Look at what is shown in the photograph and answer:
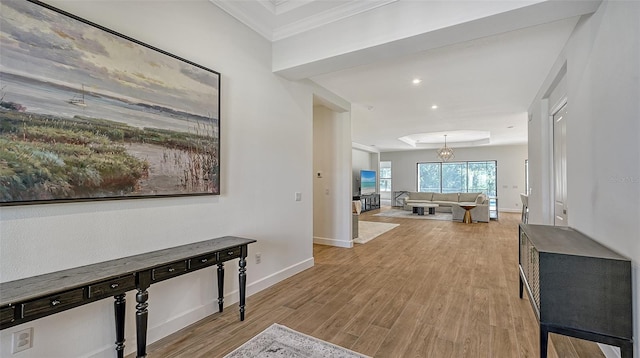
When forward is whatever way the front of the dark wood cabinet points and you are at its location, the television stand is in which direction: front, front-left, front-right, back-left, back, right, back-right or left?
front-right

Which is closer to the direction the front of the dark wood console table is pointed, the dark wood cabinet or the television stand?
the dark wood cabinet

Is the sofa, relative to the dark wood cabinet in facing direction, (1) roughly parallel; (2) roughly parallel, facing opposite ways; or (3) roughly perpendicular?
roughly perpendicular

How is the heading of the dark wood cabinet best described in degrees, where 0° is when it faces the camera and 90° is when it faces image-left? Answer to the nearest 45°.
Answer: approximately 90°

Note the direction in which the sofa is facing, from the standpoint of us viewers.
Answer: facing the viewer

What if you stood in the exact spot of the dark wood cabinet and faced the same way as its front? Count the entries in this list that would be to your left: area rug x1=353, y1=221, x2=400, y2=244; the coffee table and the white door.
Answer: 0

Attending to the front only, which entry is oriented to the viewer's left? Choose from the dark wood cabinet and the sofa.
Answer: the dark wood cabinet

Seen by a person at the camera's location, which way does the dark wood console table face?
facing the viewer and to the right of the viewer

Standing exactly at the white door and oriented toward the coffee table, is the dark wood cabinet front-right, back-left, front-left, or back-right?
back-left

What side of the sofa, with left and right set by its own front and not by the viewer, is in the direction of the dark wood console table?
front

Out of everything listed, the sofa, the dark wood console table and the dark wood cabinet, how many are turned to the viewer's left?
1

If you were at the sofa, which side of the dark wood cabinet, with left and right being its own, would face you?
right

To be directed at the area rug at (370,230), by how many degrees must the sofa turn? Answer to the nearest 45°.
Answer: approximately 45° to its right

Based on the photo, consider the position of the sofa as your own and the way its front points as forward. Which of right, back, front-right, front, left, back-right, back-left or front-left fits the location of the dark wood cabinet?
front

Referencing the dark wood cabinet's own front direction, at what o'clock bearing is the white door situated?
The white door is roughly at 3 o'clock from the dark wood cabinet.

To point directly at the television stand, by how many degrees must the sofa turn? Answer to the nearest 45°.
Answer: approximately 90° to its right

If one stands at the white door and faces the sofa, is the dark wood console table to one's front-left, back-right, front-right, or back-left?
back-left

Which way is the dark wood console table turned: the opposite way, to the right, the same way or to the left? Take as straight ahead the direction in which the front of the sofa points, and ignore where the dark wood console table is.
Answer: to the left
